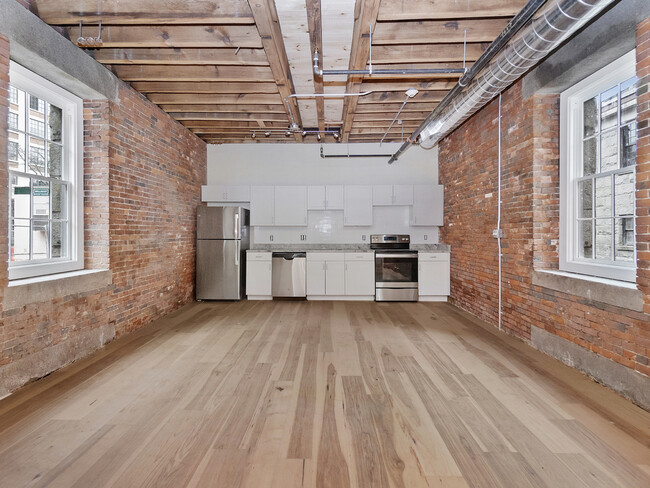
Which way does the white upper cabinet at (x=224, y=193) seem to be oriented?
toward the camera

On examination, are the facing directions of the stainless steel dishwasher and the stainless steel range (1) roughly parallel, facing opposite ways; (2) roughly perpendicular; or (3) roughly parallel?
roughly parallel

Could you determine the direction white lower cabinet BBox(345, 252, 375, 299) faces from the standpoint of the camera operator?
facing the viewer

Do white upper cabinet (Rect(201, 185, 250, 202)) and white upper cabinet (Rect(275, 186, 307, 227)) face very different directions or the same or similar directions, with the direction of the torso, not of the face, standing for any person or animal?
same or similar directions

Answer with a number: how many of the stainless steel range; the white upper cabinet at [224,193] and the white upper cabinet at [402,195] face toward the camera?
3

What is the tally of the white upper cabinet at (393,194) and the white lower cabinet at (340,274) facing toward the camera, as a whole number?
2

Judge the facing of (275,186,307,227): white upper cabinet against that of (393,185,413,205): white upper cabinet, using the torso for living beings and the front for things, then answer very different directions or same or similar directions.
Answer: same or similar directions

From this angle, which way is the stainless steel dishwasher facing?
toward the camera

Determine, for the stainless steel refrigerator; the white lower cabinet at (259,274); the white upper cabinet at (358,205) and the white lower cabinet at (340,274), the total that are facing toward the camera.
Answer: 4

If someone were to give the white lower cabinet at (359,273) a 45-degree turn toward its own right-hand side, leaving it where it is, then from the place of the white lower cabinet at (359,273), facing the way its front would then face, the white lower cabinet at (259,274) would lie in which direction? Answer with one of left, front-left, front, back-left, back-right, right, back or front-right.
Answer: front-right
